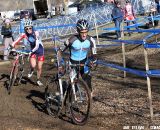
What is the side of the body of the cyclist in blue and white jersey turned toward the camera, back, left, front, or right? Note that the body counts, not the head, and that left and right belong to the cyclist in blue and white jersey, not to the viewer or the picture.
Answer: front

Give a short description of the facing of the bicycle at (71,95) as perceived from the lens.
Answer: facing the viewer and to the right of the viewer

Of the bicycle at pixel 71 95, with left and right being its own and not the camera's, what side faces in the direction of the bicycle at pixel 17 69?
back

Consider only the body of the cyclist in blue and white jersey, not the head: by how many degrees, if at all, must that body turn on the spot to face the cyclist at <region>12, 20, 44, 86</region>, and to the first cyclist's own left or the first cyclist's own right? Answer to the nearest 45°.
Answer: approximately 135° to the first cyclist's own right
